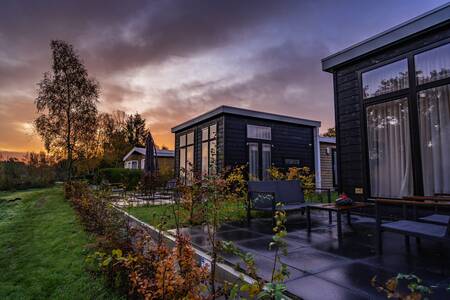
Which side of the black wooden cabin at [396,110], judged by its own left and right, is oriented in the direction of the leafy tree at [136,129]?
right

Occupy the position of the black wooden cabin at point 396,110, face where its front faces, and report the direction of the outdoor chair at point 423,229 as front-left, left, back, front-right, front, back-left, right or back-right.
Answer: front-left

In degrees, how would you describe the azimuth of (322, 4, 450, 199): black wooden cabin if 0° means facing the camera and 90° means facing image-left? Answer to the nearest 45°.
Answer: approximately 45°

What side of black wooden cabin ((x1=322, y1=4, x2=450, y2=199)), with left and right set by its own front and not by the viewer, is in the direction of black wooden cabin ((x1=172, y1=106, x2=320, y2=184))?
right

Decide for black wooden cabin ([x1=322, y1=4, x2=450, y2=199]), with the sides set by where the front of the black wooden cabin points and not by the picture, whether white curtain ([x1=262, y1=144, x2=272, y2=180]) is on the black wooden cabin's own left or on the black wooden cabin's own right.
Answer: on the black wooden cabin's own right
